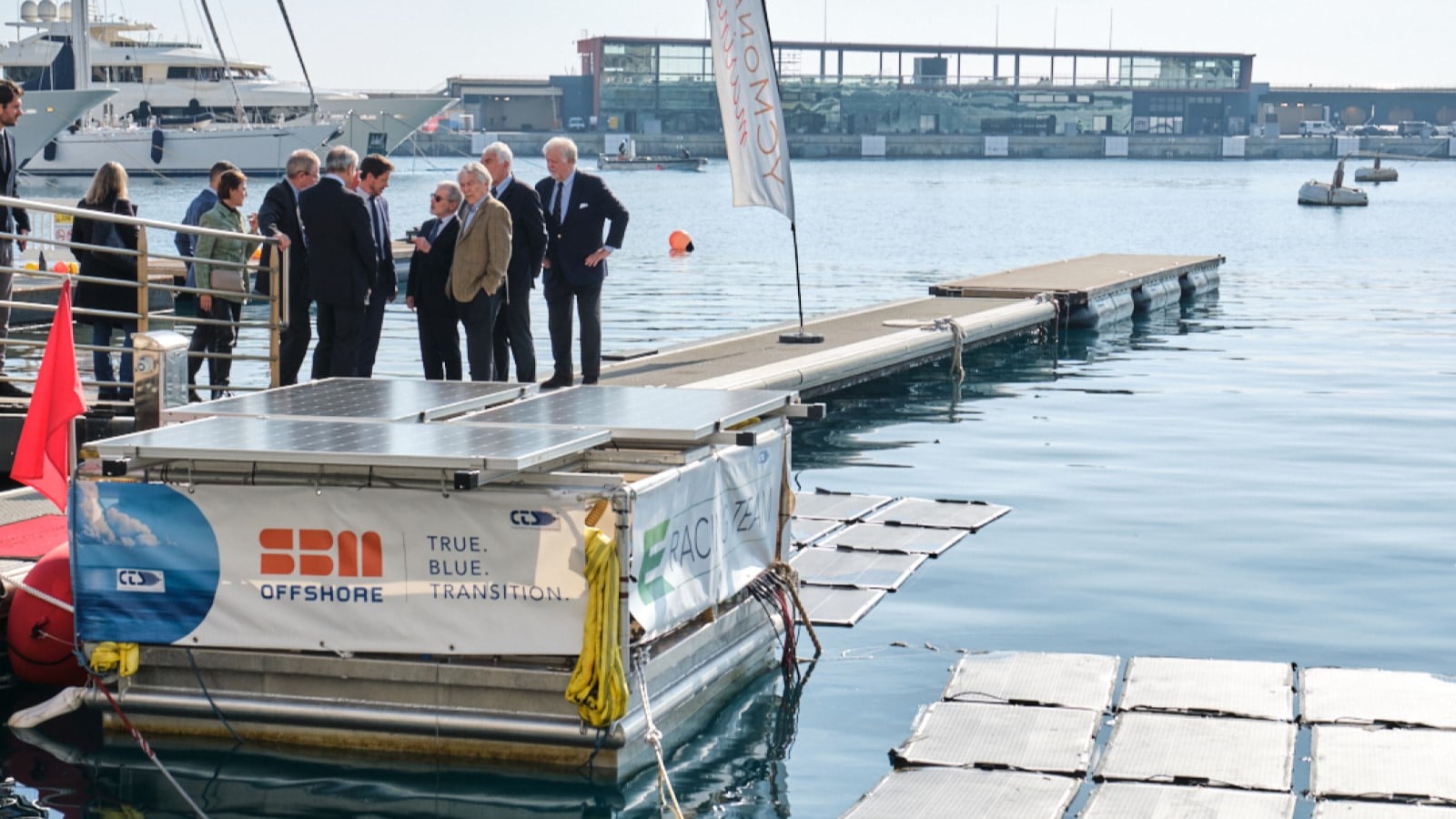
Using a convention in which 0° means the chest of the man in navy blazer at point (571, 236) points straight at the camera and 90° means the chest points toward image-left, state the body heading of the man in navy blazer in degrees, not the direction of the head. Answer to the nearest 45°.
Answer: approximately 45°

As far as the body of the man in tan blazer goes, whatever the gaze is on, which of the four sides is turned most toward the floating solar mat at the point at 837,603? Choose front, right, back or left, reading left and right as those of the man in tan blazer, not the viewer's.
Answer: left

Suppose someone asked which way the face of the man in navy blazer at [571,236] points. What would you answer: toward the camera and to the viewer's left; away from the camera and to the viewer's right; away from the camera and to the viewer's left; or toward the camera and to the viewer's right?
toward the camera and to the viewer's left

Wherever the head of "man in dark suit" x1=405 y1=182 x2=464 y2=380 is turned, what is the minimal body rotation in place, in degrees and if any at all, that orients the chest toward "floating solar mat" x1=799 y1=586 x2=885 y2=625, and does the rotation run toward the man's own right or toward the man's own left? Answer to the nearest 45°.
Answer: approximately 90° to the man's own left

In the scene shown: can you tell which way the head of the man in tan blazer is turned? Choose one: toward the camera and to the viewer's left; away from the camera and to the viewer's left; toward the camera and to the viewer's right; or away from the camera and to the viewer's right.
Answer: toward the camera and to the viewer's left

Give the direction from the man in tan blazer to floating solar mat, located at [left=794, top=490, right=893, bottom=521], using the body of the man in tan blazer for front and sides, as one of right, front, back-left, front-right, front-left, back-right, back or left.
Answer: back-left
